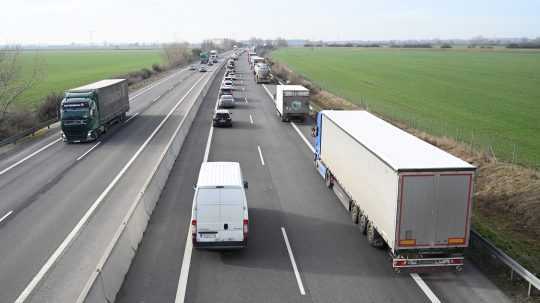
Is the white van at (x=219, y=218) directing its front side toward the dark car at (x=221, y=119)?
yes

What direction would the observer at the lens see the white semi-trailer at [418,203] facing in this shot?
facing away from the viewer and to the left of the viewer

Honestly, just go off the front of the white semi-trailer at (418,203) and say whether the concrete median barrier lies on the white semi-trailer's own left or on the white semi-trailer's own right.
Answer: on the white semi-trailer's own left

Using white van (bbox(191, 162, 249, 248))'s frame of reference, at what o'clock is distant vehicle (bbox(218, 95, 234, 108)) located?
The distant vehicle is roughly at 12 o'clock from the white van.

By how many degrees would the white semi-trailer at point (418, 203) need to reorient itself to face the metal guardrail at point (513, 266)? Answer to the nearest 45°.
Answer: approximately 135° to its right

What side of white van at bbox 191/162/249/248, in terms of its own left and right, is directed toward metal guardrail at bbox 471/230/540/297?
right

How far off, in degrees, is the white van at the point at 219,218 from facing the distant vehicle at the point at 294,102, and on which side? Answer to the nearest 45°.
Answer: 0° — it already faces it

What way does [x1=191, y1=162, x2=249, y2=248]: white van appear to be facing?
away from the camera

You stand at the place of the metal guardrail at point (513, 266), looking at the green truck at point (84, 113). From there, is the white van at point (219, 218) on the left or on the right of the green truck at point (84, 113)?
left

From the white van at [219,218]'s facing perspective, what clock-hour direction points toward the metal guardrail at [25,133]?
The metal guardrail is roughly at 11 o'clock from the white van.
